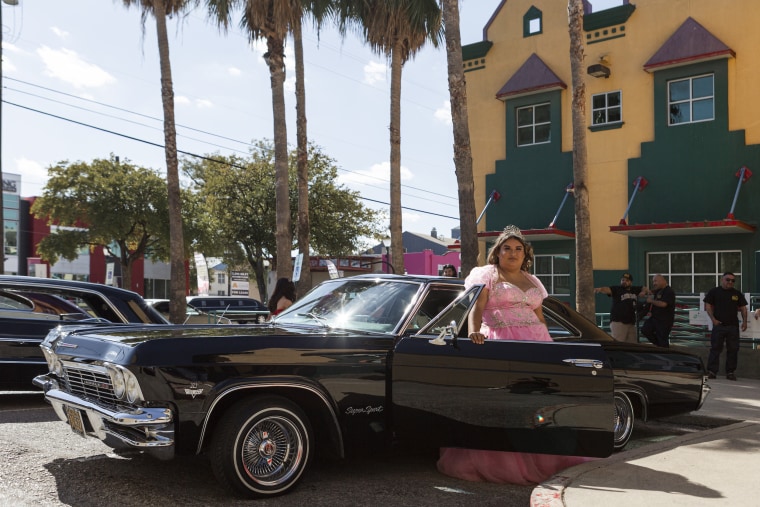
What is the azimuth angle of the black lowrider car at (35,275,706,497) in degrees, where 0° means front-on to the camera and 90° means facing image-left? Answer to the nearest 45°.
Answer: approximately 45°

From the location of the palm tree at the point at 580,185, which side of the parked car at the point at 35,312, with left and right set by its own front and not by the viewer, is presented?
back

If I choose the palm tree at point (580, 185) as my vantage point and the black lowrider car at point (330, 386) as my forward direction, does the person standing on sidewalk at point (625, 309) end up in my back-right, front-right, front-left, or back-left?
back-left

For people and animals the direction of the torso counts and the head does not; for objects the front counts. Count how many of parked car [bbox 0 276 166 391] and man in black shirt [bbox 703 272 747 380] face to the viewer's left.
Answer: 1

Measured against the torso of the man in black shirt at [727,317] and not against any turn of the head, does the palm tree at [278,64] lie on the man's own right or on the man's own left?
on the man's own right

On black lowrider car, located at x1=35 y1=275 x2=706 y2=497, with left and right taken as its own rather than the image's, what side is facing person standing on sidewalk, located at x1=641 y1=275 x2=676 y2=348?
back

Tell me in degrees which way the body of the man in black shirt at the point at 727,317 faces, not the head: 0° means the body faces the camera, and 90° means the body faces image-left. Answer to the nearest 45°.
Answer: approximately 0°

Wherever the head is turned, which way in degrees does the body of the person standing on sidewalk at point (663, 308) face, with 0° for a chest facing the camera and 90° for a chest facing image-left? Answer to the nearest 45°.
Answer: approximately 45°

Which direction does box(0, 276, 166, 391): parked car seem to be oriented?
to the viewer's left
